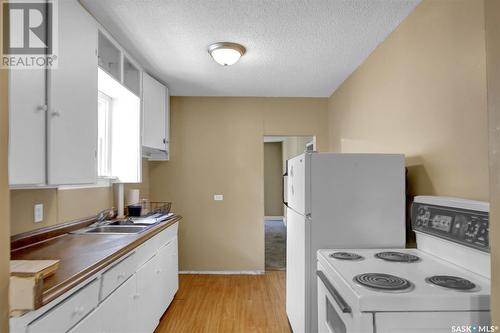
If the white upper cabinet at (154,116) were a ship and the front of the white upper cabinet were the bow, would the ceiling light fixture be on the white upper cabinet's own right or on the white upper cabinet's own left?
on the white upper cabinet's own right

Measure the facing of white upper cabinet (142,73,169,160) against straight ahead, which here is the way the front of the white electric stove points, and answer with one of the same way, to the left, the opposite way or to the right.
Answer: the opposite way

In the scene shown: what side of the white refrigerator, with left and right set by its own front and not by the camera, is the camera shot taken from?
left

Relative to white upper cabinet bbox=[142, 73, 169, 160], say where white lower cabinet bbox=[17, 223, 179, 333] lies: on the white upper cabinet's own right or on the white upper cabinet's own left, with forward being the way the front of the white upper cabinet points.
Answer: on the white upper cabinet's own right

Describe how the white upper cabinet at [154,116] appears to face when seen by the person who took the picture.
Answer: facing to the right of the viewer

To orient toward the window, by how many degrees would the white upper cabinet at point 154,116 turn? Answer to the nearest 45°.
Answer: approximately 135° to its right
